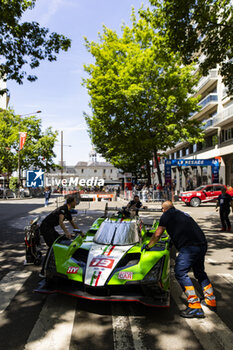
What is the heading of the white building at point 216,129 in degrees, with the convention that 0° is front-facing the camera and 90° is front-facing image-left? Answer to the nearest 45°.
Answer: approximately 45°

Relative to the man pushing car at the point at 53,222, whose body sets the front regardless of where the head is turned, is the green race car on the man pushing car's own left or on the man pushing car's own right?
on the man pushing car's own right

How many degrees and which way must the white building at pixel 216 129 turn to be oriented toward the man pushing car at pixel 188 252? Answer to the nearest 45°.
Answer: approximately 45° to its left

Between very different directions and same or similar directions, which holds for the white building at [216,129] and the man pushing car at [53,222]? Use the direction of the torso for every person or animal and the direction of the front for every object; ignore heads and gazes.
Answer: very different directions

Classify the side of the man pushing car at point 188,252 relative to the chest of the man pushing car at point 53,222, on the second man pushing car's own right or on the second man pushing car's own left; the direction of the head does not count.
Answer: on the second man pushing car's own right

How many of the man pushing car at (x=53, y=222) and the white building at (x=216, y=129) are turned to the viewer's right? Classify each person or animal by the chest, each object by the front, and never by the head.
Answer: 1

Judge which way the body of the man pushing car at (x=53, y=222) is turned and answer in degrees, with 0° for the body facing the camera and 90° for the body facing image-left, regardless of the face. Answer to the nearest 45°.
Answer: approximately 270°
